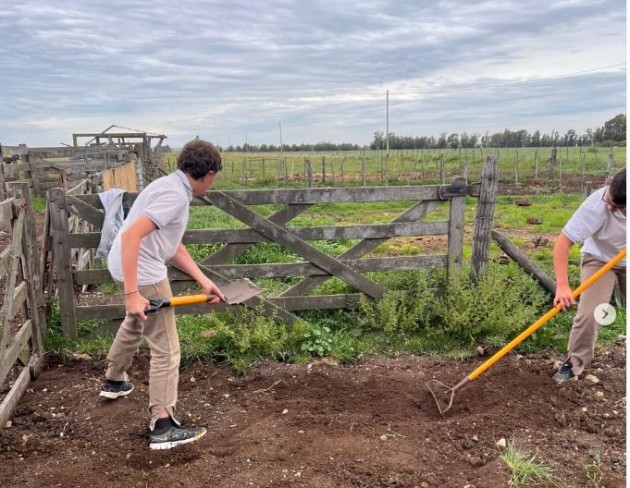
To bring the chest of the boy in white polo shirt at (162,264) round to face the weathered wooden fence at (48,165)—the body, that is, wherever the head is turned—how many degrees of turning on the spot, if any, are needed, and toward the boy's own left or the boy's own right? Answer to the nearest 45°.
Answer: approximately 90° to the boy's own left

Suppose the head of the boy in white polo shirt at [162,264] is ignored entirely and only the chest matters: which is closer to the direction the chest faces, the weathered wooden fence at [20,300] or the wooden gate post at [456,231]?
the wooden gate post

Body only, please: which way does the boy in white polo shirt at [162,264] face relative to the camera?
to the viewer's right

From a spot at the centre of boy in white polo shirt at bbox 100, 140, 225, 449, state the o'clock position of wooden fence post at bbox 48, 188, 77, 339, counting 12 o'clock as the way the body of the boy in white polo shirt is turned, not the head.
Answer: The wooden fence post is roughly at 8 o'clock from the boy in white polo shirt.

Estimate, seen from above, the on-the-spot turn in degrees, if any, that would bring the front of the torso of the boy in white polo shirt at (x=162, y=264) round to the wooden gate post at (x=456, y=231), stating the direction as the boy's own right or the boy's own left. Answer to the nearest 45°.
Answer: approximately 45° to the boy's own left

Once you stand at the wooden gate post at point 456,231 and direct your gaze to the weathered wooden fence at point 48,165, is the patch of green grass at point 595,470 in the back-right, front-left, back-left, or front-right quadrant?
back-left

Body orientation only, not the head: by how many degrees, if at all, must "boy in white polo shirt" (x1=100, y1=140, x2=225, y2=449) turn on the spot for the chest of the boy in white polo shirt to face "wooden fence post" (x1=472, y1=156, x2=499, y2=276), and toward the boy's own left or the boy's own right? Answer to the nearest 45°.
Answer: approximately 45° to the boy's own left

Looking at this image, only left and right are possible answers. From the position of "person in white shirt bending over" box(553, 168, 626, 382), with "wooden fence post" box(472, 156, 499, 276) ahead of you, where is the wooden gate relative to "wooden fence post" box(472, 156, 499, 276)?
left

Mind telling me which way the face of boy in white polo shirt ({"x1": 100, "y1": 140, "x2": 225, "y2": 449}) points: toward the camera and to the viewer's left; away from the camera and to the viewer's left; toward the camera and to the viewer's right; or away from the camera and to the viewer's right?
away from the camera and to the viewer's right

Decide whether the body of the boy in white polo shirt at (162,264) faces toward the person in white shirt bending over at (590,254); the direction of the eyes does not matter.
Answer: yes
